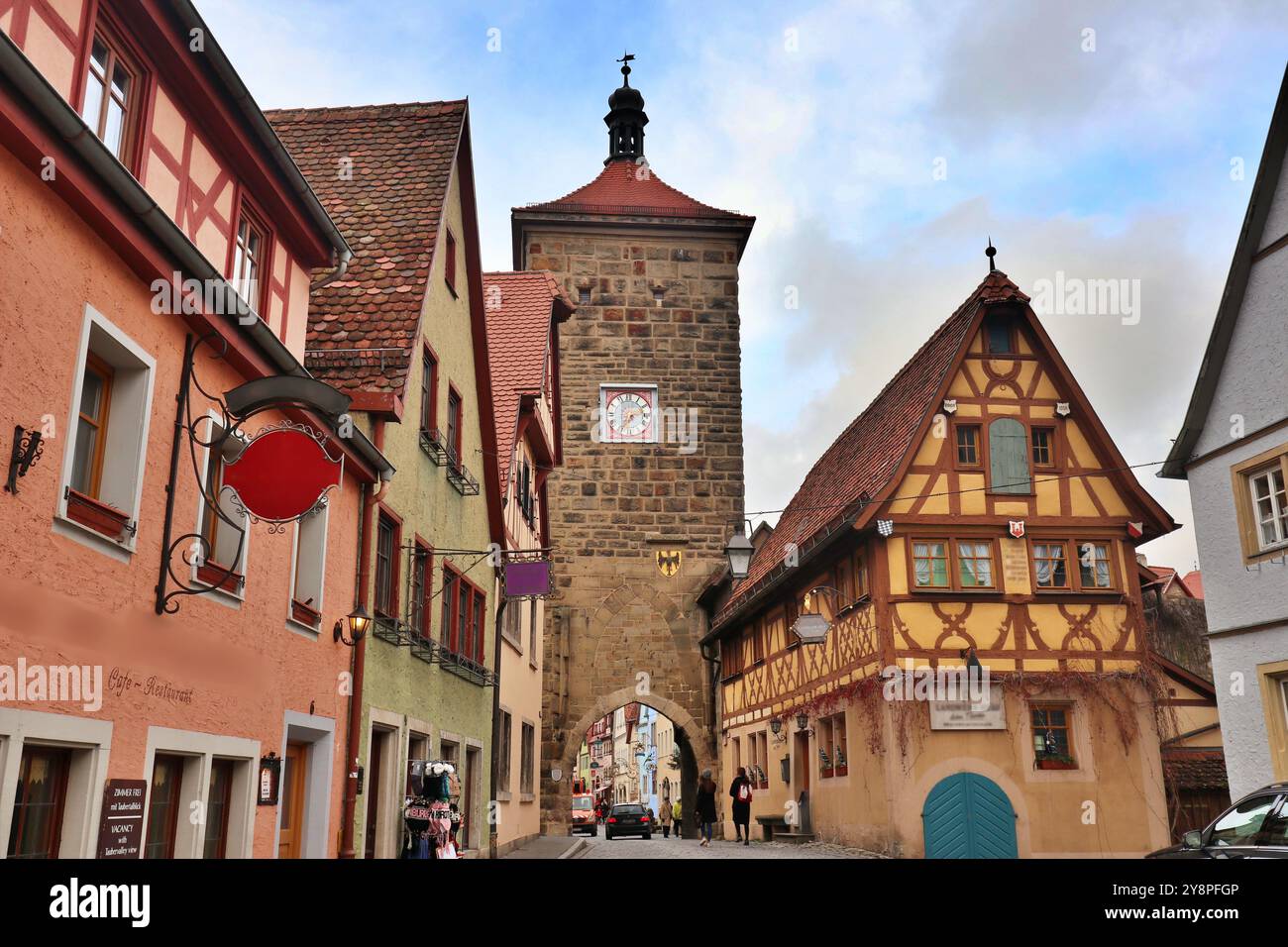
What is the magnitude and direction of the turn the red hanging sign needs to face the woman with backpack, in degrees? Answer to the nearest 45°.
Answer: approximately 135° to its left

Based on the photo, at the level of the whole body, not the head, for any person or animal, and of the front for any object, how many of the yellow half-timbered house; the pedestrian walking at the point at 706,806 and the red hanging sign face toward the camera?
2

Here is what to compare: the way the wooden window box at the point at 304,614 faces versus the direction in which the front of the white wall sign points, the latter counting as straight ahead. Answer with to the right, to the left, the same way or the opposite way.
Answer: to the left

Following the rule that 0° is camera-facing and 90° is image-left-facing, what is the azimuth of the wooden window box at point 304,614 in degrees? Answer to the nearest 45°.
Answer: approximately 315°

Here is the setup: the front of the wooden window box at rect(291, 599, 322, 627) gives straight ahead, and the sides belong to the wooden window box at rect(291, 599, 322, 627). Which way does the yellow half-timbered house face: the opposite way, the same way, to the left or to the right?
to the right

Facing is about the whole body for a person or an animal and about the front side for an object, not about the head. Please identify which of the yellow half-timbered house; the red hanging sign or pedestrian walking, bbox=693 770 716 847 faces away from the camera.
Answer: the pedestrian walking

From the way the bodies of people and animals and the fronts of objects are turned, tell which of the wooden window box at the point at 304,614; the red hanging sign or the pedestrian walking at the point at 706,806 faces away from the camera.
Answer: the pedestrian walking

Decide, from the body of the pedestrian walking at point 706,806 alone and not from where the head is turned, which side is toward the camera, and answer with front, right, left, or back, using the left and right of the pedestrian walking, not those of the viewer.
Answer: back

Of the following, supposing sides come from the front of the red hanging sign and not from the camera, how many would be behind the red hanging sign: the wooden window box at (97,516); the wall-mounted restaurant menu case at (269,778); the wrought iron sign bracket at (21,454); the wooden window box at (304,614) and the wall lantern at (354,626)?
3

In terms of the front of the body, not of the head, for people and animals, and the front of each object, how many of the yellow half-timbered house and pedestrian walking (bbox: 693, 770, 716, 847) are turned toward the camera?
1

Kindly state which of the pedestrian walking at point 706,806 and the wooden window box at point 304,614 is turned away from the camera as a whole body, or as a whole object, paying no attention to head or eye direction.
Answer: the pedestrian walking

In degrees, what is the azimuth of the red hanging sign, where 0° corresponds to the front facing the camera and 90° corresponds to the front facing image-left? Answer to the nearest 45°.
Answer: approximately 0°
